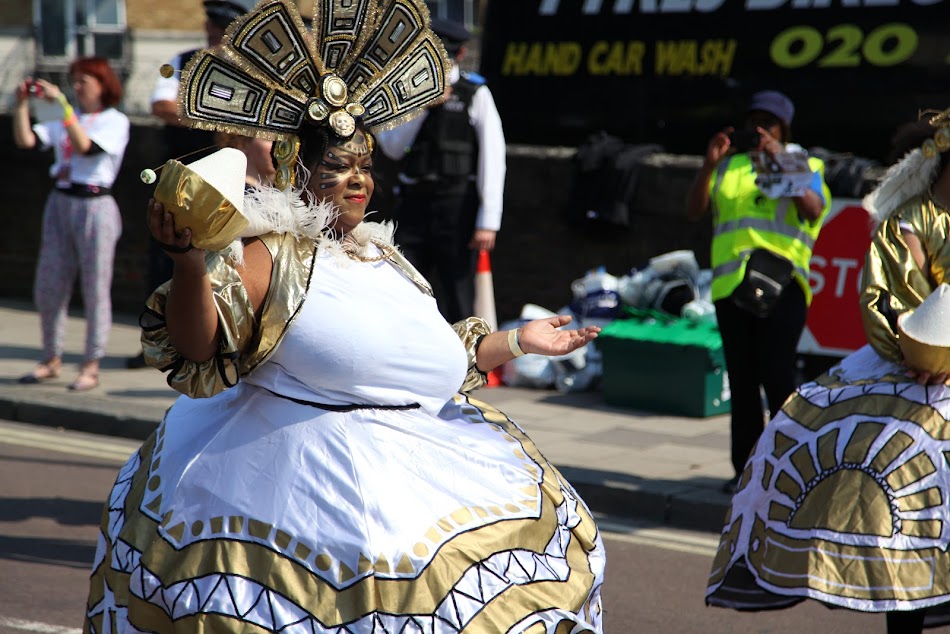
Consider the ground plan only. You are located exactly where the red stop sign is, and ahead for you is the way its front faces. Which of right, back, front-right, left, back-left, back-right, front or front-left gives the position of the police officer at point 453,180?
front-right

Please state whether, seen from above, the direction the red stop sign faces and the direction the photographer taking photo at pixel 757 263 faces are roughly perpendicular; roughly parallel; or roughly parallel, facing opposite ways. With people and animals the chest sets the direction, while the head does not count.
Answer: roughly parallel

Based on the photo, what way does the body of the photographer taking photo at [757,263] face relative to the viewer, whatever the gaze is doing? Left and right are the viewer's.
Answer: facing the viewer

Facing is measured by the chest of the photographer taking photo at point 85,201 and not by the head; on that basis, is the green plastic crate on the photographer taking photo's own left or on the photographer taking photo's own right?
on the photographer taking photo's own left

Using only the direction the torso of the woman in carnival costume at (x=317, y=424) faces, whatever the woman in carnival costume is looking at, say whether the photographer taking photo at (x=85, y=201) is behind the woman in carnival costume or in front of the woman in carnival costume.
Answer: behind

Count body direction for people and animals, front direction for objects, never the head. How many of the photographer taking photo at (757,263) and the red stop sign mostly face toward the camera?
2

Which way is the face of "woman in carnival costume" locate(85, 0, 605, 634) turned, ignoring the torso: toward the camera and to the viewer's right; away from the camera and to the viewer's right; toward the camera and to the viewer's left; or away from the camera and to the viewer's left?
toward the camera and to the viewer's right

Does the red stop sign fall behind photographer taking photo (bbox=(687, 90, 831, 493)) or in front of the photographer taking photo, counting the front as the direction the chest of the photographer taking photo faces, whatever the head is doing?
behind
